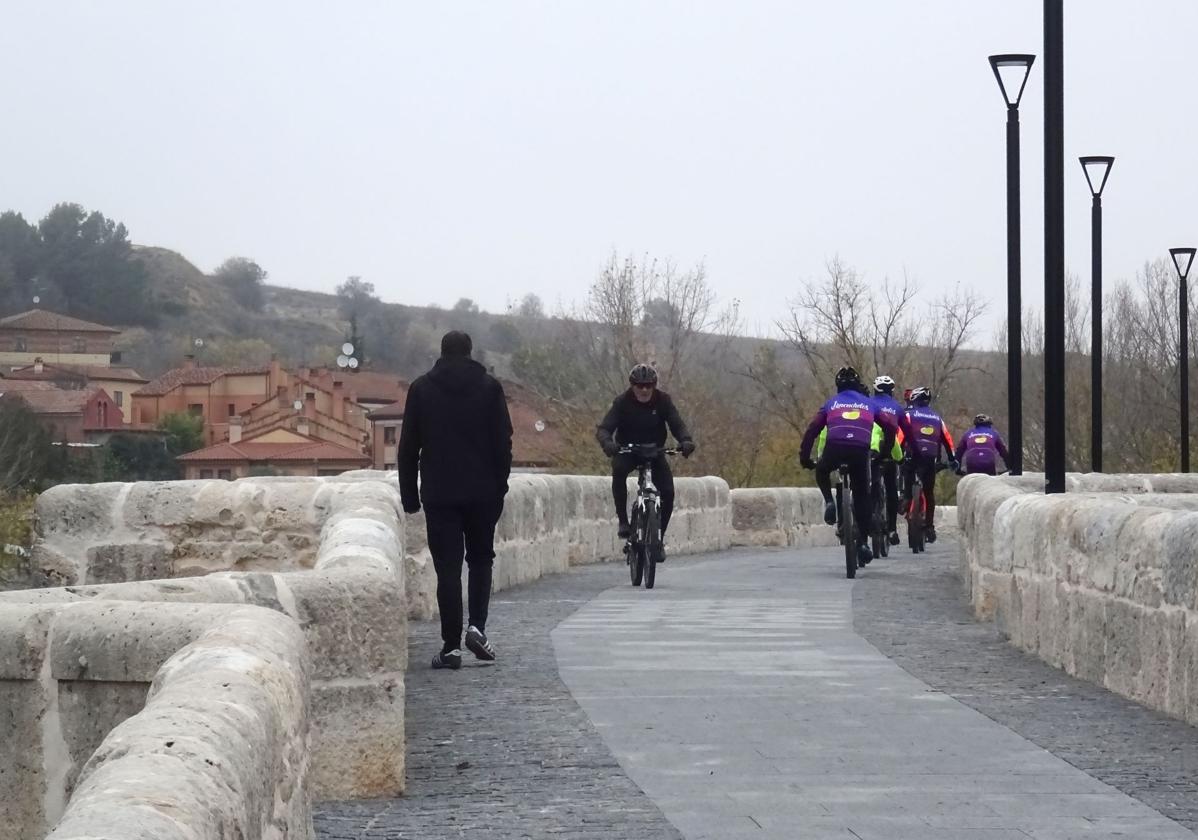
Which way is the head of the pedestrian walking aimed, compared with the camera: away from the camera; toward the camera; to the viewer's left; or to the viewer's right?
away from the camera

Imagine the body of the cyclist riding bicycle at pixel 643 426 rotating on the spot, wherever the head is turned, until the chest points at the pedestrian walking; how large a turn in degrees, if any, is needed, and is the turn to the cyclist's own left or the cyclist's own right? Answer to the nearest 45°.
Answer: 0° — they already face them

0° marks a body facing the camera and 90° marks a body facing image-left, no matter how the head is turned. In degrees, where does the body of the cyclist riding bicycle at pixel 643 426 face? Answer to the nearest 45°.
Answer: approximately 0°

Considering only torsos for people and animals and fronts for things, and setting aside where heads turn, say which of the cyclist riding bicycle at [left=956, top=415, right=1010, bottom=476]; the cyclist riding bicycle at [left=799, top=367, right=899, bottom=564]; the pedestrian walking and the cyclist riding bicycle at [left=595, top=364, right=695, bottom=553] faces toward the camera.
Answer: the cyclist riding bicycle at [left=595, top=364, right=695, bottom=553]

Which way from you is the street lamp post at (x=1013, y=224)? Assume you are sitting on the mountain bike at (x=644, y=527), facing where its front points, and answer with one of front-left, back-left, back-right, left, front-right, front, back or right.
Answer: back-left

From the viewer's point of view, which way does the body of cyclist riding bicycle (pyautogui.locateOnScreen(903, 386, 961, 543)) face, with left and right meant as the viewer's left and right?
facing away from the viewer

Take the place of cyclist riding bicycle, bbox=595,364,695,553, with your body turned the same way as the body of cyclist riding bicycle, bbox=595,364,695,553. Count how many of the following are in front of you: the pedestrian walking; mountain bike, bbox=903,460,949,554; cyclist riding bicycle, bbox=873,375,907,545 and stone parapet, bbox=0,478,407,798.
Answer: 2

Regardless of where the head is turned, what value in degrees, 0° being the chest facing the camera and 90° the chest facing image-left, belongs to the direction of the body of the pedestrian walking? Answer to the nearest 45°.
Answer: approximately 180°

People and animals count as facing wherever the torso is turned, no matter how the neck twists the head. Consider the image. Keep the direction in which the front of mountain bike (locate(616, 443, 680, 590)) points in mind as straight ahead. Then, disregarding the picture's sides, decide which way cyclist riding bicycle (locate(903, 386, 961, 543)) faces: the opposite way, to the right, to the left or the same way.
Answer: the opposite way

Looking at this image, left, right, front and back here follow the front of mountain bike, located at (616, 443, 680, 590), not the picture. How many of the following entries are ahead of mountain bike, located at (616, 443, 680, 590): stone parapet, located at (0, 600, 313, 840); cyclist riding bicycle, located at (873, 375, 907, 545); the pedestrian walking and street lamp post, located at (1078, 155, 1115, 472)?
2

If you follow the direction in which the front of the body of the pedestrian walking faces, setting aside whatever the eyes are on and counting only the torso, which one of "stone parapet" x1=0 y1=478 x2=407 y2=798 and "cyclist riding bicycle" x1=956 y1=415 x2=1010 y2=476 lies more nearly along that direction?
the cyclist riding bicycle
